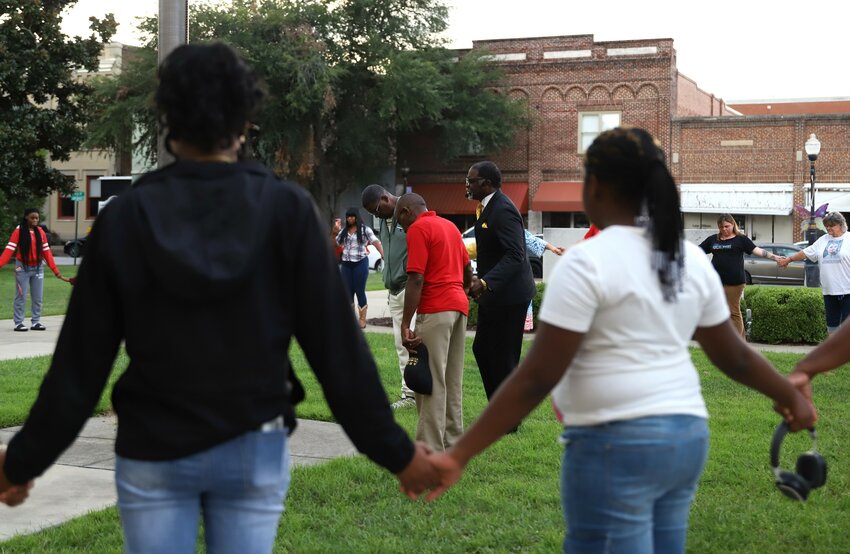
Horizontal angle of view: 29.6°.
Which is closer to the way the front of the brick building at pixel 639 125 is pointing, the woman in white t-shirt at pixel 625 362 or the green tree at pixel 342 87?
the woman in white t-shirt

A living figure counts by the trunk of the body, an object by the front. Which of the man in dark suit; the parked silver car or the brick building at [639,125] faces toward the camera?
the brick building

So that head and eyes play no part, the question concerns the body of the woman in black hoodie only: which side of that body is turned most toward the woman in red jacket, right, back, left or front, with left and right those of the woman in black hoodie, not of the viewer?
front

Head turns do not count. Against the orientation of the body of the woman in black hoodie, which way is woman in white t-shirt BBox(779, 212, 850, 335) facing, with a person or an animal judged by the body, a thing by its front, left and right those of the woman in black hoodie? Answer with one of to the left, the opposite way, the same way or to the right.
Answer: the opposite way

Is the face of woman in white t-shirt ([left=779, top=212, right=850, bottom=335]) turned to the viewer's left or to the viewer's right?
to the viewer's left

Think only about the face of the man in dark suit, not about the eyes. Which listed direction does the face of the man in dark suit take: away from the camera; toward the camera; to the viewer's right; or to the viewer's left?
to the viewer's left

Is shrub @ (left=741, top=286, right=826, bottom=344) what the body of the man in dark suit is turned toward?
no

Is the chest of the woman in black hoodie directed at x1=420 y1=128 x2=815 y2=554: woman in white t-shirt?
no

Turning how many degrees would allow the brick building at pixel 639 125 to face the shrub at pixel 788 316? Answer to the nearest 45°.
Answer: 0° — it already faces it

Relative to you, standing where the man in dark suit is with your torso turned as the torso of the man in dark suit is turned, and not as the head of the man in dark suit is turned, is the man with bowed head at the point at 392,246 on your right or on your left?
on your right

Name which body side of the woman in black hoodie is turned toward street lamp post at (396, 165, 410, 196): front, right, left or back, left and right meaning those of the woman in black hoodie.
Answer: front

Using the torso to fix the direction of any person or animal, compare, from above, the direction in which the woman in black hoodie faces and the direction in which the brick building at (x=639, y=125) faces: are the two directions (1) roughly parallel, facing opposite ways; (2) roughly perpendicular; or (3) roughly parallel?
roughly parallel, facing opposite ways

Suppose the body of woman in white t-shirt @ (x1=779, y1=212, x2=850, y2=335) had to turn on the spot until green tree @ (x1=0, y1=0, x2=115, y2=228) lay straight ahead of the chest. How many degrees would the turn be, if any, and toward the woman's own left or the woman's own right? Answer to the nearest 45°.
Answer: approximately 90° to the woman's own right

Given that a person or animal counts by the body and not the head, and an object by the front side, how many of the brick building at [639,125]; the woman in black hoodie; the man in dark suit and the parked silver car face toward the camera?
1

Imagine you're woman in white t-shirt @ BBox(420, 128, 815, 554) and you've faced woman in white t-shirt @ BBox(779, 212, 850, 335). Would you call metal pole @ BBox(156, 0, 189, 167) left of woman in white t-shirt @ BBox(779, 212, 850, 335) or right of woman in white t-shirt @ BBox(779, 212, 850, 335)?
left

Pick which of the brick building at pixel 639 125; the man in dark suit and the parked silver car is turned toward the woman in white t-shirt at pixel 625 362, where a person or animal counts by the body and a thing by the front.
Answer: the brick building
